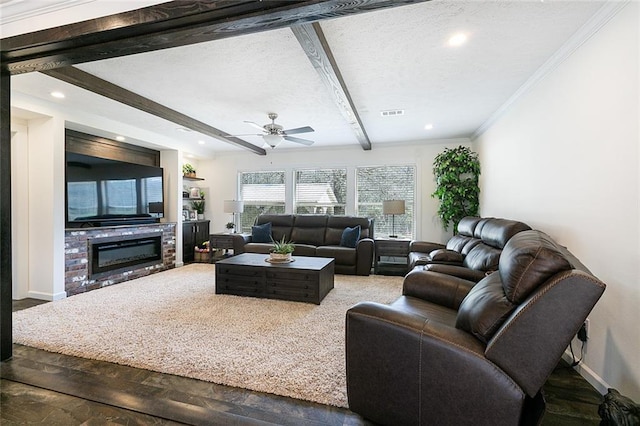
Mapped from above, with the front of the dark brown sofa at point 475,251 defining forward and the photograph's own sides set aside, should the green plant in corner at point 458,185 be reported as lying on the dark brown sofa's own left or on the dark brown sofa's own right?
on the dark brown sofa's own right

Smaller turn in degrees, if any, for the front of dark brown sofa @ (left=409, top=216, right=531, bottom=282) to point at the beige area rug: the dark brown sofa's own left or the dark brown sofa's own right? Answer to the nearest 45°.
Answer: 0° — it already faces it

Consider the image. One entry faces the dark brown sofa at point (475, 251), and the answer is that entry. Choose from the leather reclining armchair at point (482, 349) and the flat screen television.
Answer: the flat screen television

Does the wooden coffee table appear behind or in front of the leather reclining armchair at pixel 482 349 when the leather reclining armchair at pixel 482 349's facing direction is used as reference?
in front

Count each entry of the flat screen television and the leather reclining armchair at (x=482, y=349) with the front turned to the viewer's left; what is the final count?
1

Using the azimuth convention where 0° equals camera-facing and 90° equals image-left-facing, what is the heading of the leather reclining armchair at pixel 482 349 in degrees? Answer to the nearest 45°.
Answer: approximately 90°

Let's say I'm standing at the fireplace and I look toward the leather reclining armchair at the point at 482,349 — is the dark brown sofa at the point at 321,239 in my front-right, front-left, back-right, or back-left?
front-left

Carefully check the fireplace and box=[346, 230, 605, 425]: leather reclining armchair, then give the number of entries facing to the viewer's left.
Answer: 1

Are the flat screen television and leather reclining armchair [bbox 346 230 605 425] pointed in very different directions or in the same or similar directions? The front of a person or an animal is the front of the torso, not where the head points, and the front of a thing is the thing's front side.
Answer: very different directions

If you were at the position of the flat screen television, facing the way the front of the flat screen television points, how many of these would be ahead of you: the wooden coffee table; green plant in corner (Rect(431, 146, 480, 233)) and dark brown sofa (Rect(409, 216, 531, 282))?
3

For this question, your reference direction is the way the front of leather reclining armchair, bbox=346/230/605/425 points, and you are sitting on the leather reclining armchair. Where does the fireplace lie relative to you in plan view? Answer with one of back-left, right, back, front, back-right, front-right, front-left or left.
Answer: front

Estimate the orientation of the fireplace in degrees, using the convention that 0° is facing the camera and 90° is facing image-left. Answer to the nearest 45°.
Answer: approximately 315°

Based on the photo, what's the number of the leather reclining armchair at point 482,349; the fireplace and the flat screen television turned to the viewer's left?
1

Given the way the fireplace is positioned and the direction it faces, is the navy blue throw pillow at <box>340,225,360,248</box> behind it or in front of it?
in front
